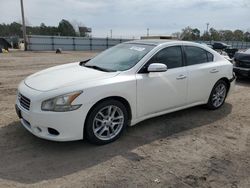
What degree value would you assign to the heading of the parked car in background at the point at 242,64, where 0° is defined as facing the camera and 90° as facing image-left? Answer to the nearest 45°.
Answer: approximately 45°

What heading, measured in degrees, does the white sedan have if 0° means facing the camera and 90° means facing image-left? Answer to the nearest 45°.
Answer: approximately 45°

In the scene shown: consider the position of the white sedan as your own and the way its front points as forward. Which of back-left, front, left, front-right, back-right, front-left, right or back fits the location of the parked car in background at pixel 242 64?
back

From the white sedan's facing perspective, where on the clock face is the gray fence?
The gray fence is roughly at 4 o'clock from the white sedan.

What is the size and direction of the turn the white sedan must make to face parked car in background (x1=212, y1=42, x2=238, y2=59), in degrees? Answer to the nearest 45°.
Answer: approximately 180°

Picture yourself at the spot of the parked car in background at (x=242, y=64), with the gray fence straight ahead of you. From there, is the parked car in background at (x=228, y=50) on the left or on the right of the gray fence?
right

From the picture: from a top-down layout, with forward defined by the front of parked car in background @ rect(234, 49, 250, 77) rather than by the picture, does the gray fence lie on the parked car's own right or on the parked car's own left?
on the parked car's own right
